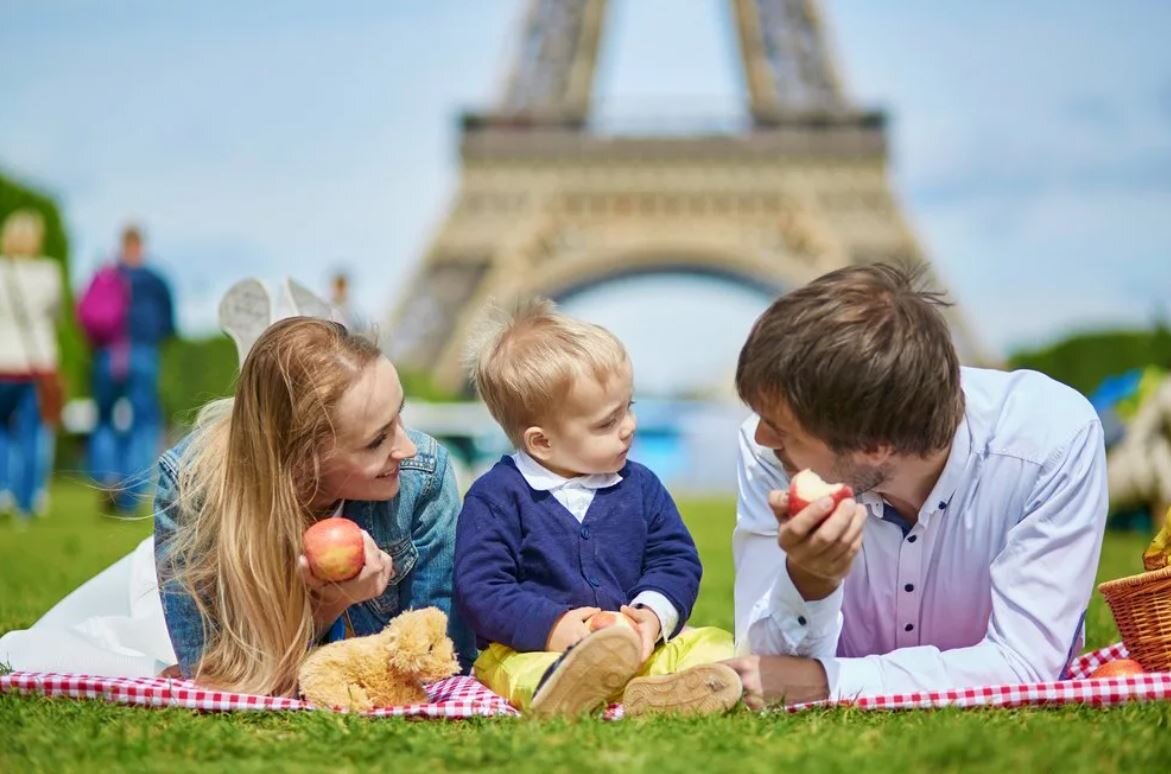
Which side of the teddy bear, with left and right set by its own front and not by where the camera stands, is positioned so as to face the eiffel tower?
left

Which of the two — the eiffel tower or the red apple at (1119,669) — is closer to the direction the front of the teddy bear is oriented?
the red apple

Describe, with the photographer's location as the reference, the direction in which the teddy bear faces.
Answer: facing to the right of the viewer

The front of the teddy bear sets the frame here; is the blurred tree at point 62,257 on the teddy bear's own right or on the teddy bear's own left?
on the teddy bear's own left

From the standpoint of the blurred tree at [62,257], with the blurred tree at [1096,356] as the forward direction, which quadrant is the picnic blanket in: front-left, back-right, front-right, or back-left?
front-right

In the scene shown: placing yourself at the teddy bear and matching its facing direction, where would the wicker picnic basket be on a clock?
The wicker picnic basket is roughly at 12 o'clock from the teddy bear.

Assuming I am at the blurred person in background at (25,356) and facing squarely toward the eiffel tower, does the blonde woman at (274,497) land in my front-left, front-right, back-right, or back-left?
back-right

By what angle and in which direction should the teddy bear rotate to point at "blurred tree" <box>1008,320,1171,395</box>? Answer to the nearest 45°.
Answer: approximately 45° to its left

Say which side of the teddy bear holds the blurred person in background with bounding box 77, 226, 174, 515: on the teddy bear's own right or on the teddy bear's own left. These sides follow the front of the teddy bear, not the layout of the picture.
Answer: on the teddy bear's own left

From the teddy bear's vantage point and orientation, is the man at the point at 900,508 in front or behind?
in front

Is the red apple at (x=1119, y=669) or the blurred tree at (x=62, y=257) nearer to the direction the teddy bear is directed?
the red apple

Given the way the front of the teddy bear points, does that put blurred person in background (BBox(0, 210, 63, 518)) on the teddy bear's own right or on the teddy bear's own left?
on the teddy bear's own left

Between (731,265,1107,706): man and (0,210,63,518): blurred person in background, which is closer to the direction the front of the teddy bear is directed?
the man
